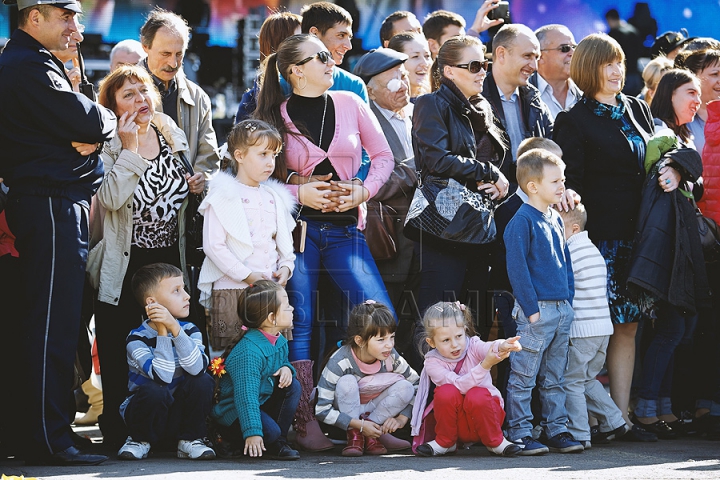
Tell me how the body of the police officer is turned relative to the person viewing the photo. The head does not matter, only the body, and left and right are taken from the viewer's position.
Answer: facing to the right of the viewer

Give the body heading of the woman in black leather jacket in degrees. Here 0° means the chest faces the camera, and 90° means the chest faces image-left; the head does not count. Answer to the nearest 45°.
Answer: approximately 315°

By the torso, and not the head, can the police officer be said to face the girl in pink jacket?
yes

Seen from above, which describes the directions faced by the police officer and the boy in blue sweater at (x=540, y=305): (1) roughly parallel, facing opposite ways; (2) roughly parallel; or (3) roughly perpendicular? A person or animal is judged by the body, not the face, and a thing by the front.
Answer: roughly perpendicular

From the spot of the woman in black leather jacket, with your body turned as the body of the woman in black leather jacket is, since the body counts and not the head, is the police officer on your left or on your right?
on your right

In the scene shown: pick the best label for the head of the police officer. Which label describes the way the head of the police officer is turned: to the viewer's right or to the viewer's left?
to the viewer's right

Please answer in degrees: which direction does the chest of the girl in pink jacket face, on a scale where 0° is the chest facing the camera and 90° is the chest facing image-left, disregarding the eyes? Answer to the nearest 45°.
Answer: approximately 0°

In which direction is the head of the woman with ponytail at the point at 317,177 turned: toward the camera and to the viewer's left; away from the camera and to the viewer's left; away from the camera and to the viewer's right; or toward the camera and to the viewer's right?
toward the camera and to the viewer's right

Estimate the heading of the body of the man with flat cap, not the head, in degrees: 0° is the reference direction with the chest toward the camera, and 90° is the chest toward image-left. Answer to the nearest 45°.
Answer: approximately 315°

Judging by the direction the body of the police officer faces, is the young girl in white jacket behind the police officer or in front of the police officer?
in front
